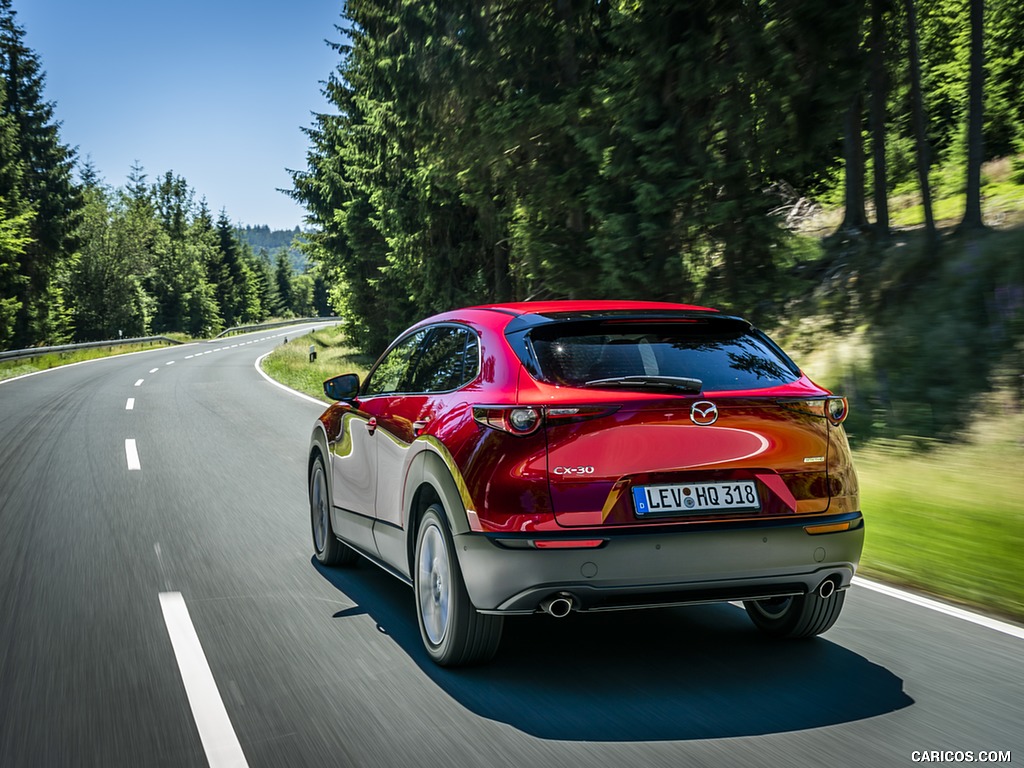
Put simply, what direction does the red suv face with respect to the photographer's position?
facing away from the viewer and to the left of the viewer
